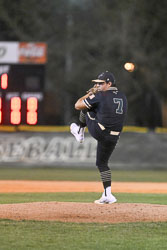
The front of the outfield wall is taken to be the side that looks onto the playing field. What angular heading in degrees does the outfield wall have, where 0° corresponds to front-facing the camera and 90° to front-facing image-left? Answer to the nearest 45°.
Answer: approximately 0°

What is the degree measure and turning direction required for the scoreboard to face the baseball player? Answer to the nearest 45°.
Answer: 0° — it already faces them

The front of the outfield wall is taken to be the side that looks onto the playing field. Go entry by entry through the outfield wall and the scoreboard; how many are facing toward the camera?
2

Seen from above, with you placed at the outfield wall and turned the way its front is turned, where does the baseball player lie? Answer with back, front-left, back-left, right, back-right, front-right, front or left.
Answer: front

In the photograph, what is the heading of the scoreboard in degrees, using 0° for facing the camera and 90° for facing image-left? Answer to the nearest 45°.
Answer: approximately 0°
